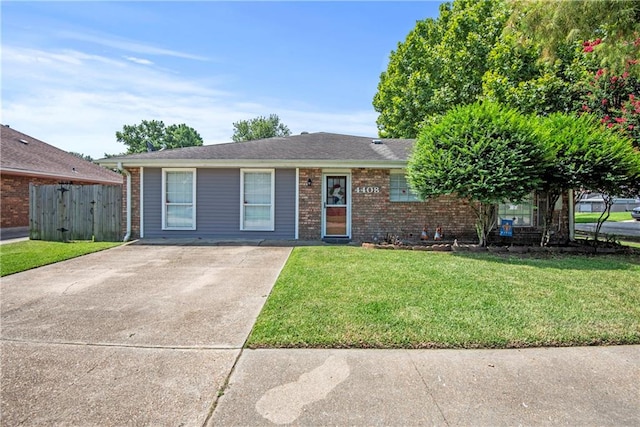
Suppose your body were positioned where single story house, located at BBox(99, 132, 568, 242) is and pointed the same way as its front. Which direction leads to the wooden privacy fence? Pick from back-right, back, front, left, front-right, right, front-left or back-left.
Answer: right

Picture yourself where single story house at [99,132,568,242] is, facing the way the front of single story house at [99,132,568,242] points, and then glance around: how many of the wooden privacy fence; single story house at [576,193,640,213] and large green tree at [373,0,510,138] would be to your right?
1

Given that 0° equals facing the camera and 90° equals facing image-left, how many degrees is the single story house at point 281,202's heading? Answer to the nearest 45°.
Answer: approximately 0°

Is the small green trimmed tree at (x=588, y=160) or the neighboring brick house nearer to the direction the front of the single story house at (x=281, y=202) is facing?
the small green trimmed tree

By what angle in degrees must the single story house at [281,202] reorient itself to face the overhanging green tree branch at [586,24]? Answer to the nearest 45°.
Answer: approximately 45° to its left

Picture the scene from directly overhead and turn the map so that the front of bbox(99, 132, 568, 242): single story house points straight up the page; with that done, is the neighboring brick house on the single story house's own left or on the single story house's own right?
on the single story house's own right

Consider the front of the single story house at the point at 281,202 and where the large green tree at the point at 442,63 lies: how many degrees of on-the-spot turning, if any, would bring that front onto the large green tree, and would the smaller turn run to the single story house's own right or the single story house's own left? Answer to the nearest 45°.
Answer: approximately 135° to the single story house's own left

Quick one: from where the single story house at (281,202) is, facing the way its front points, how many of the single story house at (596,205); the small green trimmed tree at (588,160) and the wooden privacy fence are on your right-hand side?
1

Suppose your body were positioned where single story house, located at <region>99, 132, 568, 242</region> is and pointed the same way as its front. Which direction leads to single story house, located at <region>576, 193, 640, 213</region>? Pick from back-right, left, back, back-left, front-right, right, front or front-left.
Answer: back-left

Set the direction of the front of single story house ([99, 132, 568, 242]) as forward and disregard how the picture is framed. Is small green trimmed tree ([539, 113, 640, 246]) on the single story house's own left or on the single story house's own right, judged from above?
on the single story house's own left
